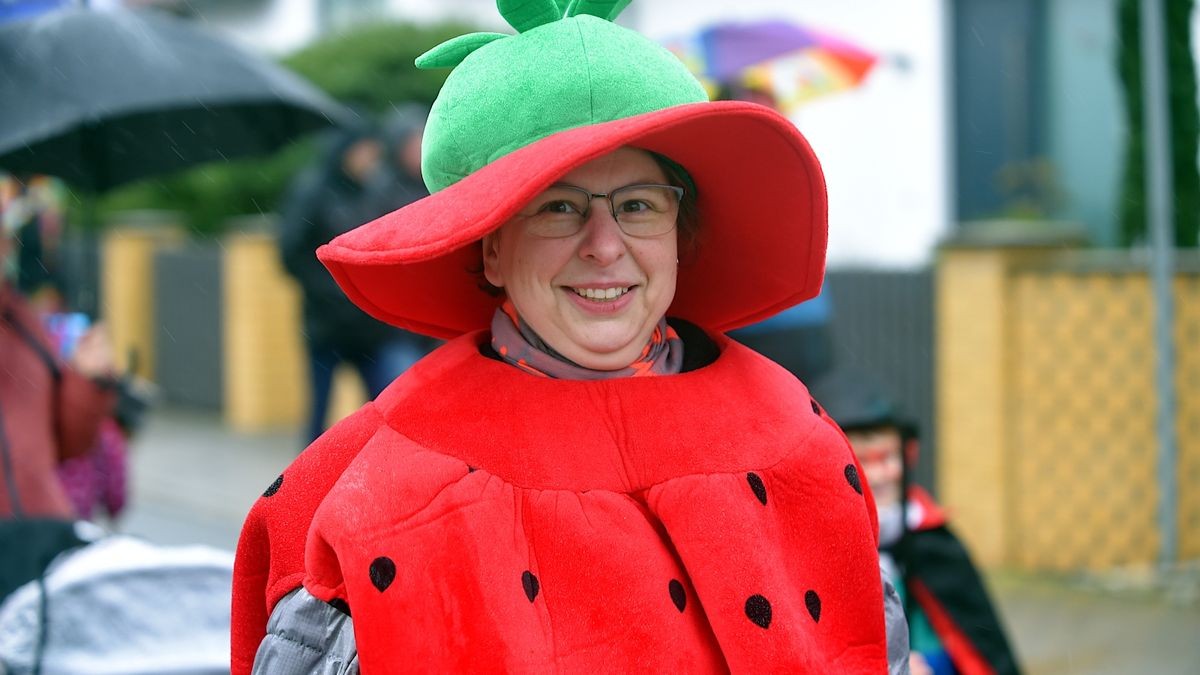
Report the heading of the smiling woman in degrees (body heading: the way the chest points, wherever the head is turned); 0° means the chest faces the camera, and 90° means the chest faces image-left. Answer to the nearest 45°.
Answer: approximately 0°

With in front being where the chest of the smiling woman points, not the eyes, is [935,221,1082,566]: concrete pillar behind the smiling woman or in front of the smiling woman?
behind

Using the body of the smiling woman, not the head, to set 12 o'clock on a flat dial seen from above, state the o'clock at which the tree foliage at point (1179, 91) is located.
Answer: The tree foliage is roughly at 7 o'clock from the smiling woman.

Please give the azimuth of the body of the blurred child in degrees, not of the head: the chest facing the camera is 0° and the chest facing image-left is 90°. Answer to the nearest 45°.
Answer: approximately 45°

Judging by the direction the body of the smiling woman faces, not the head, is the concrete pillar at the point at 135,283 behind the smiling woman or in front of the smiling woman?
behind

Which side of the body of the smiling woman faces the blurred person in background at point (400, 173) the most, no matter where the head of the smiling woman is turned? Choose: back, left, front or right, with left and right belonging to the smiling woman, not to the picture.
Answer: back

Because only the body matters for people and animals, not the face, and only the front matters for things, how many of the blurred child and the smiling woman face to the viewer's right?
0

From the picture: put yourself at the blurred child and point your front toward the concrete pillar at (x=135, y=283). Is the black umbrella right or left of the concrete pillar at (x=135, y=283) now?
left

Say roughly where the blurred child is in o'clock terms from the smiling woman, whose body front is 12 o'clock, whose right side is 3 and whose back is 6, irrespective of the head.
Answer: The blurred child is roughly at 7 o'clock from the smiling woman.

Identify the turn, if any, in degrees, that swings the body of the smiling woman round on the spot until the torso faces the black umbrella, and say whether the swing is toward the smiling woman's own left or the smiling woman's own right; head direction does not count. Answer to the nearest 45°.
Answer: approximately 135° to the smiling woman's own right

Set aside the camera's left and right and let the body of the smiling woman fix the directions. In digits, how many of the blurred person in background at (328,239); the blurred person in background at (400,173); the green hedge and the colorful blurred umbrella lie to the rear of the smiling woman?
4
